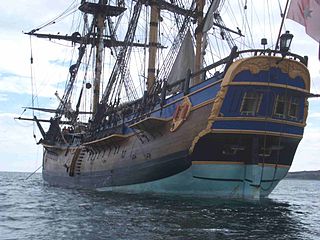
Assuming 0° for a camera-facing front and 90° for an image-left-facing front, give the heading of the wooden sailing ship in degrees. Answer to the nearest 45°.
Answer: approximately 135°
